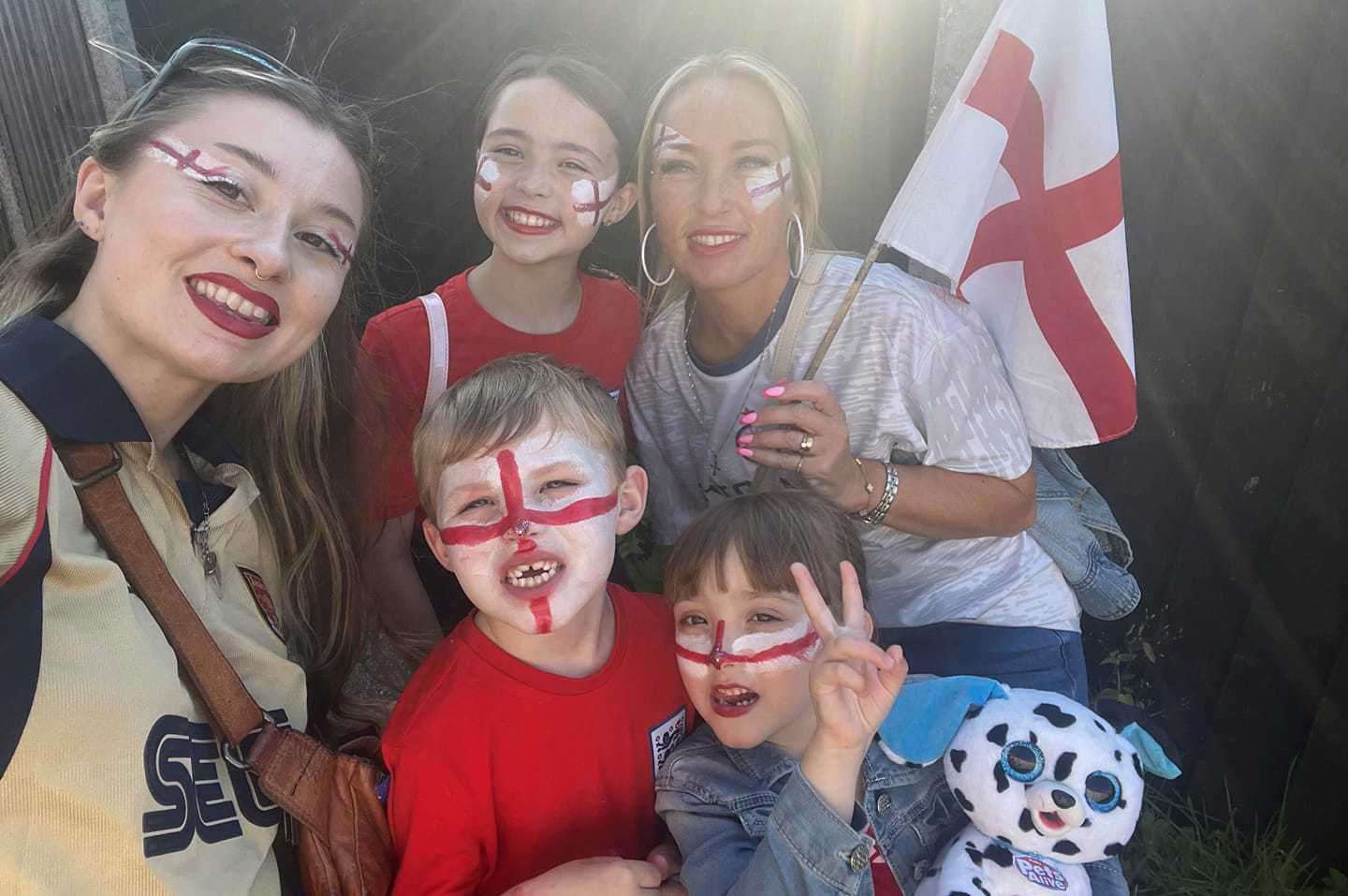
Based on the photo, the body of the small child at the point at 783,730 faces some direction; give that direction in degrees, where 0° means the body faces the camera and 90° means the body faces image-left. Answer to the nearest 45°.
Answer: approximately 0°

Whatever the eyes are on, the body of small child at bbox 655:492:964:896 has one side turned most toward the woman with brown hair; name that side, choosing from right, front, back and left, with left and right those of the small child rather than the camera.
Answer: right

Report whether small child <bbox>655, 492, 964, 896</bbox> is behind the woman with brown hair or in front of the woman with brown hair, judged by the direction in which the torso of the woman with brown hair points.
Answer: in front

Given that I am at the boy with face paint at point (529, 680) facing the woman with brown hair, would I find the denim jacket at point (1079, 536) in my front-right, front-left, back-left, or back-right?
back-right

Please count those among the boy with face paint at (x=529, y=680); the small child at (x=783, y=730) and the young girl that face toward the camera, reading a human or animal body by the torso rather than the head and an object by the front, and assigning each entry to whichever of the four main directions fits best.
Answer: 3

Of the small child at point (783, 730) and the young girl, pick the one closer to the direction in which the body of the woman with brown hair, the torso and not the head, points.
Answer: the small child

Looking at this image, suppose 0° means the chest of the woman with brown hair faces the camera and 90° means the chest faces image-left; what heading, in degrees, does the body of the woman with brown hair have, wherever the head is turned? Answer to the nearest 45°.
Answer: approximately 315°

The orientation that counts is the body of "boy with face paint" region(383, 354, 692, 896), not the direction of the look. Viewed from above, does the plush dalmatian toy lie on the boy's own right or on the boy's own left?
on the boy's own left
